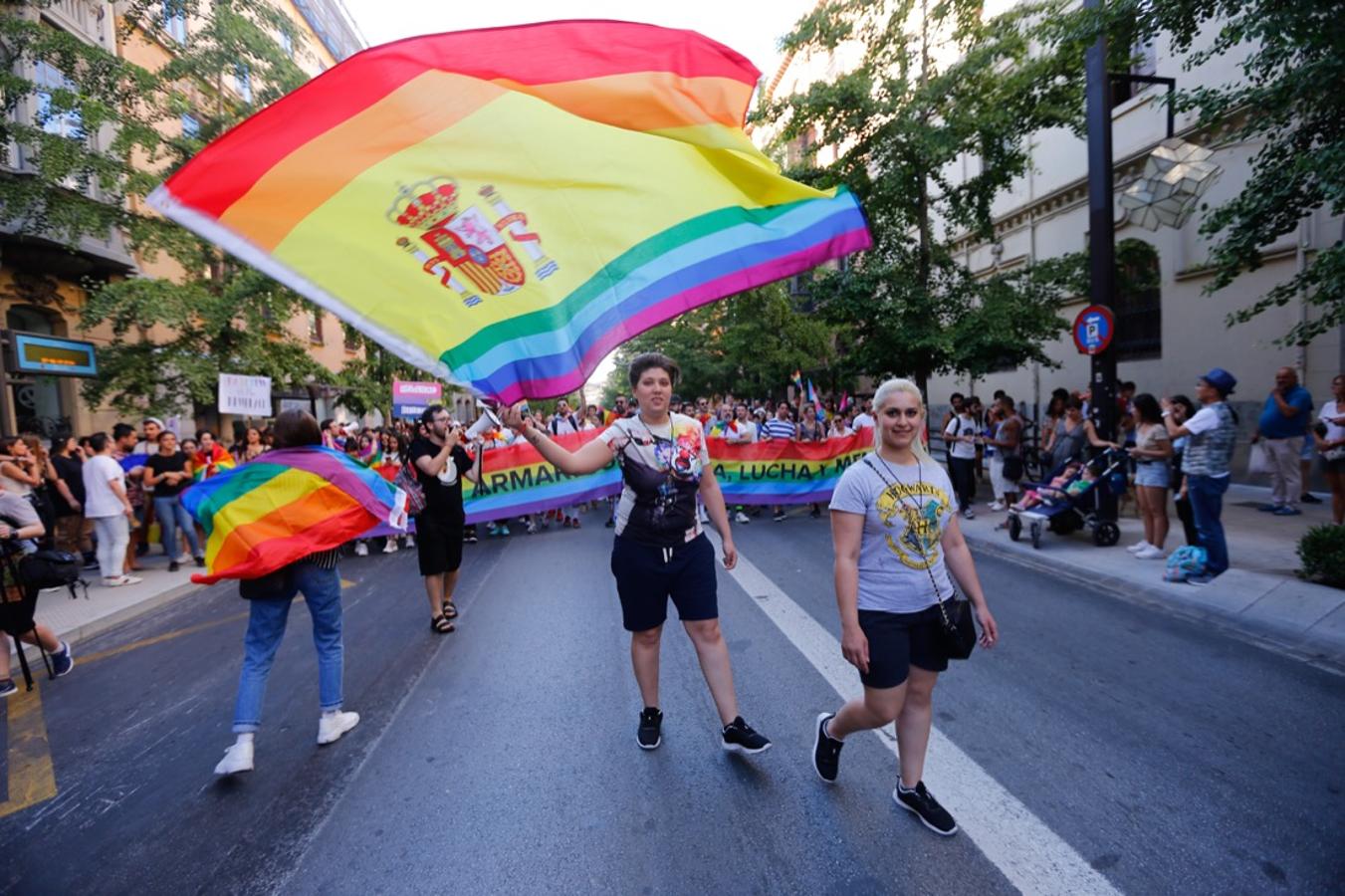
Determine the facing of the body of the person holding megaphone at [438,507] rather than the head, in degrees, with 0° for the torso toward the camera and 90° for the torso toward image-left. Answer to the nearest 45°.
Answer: approximately 315°

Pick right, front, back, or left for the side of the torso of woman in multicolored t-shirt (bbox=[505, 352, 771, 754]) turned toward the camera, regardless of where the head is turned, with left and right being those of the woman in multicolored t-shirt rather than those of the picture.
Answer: front

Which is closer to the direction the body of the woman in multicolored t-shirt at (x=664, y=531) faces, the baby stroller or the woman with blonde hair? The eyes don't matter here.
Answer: the woman with blonde hair

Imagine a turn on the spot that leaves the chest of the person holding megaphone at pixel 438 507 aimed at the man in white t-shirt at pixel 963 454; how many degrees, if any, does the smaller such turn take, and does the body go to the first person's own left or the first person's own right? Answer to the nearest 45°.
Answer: approximately 45° to the first person's own left

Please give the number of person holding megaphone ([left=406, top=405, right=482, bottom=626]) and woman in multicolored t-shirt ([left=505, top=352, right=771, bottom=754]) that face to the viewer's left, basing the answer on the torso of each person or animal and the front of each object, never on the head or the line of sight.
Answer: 0

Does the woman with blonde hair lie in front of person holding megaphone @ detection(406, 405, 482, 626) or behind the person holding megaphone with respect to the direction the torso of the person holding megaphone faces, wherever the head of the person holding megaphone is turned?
in front

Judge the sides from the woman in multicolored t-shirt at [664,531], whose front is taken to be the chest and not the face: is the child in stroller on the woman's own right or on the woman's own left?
on the woman's own left

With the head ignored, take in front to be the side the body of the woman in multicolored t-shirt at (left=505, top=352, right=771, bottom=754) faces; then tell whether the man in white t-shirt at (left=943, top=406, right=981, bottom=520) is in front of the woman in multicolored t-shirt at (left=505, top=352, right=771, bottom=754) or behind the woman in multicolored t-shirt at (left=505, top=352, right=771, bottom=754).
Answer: behind
